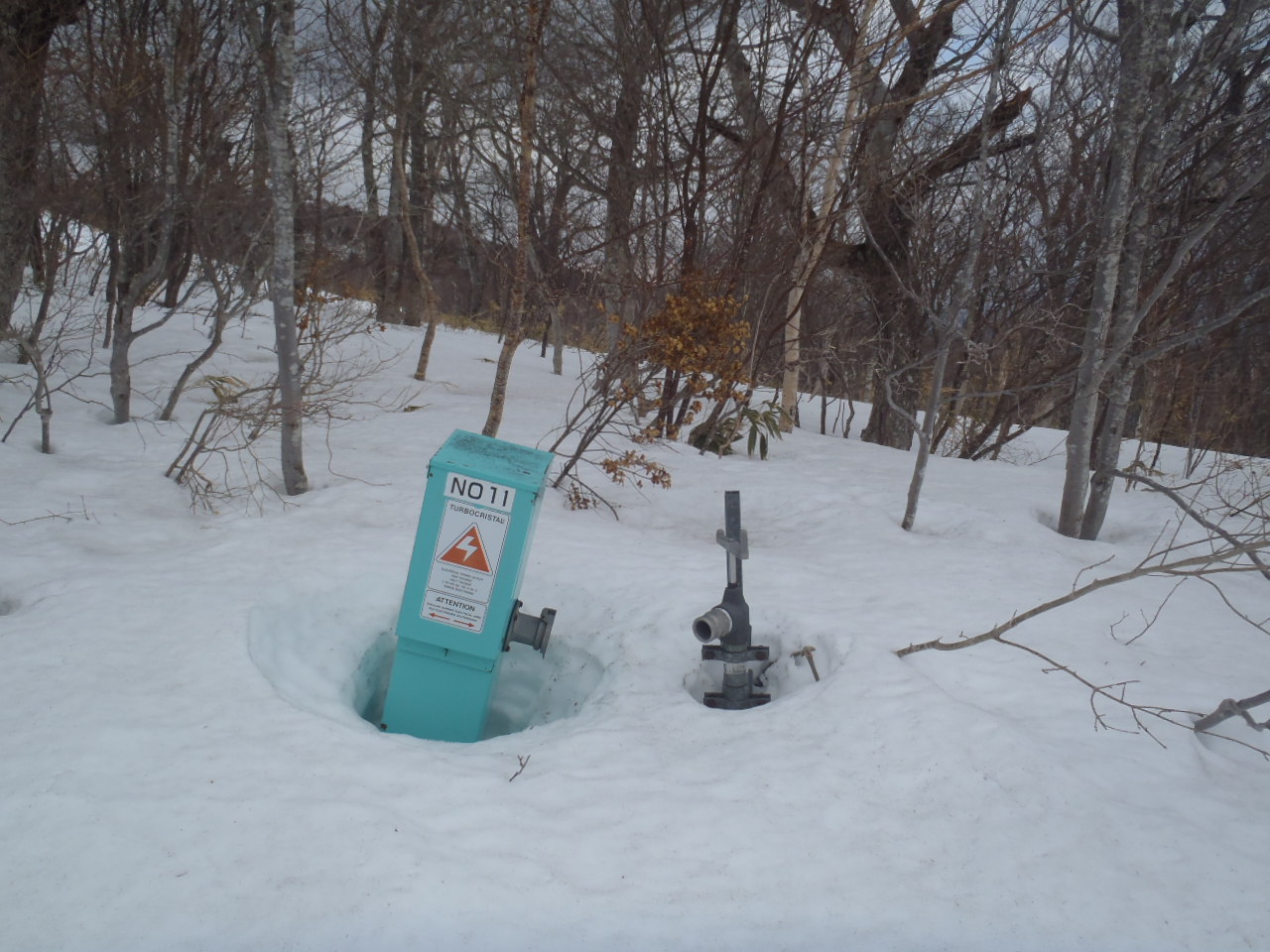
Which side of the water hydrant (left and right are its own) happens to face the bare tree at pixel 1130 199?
back

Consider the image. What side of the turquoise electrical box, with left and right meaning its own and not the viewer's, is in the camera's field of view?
front

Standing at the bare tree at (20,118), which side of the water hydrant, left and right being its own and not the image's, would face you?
right

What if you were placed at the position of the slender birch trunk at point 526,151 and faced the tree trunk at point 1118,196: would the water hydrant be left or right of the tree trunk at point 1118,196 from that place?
right

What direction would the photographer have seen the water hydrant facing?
facing the viewer and to the left of the viewer

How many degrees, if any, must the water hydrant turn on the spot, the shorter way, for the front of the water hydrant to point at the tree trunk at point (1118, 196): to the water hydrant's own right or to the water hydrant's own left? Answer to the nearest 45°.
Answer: approximately 180°

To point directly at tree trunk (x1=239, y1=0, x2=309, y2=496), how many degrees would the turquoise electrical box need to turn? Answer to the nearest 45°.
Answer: approximately 135° to its right

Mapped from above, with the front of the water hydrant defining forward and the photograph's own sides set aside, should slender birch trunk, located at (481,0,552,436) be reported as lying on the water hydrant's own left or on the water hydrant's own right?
on the water hydrant's own right

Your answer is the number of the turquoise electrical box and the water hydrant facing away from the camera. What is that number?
0

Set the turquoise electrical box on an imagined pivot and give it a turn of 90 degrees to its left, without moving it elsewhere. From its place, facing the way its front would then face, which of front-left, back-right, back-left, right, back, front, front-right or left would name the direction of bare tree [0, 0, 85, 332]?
back-left

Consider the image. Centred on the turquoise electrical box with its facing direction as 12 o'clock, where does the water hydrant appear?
The water hydrant is roughly at 9 o'clock from the turquoise electrical box.
